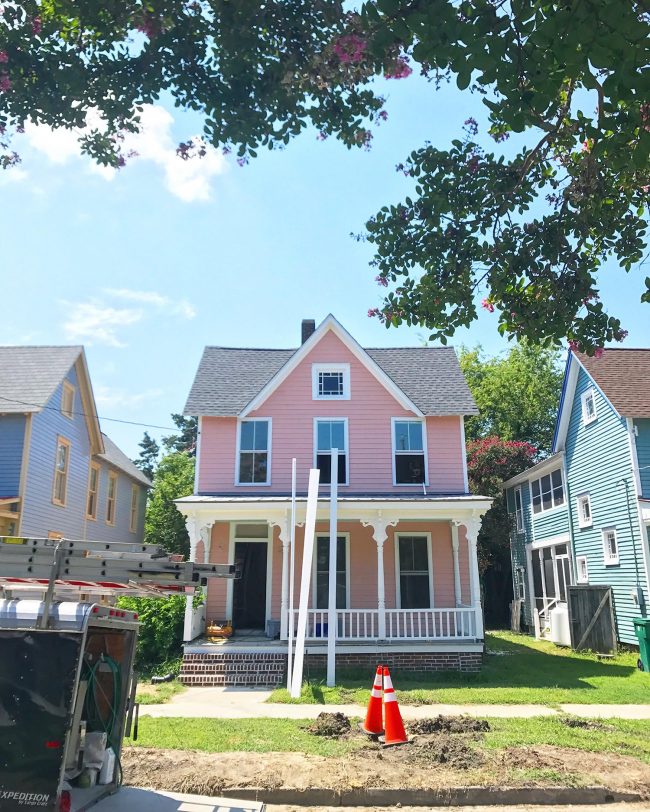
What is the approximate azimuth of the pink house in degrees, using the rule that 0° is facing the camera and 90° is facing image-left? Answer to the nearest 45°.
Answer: approximately 0°

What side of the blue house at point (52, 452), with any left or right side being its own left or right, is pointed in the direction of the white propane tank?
left

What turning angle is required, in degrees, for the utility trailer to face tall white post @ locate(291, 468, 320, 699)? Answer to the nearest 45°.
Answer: approximately 90° to its right

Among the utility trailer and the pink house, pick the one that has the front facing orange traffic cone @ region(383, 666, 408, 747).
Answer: the pink house

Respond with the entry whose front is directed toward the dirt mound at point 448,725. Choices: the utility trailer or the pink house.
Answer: the pink house

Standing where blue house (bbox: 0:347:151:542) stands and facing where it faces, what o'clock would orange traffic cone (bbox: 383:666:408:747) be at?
The orange traffic cone is roughly at 10 o'clock from the blue house.

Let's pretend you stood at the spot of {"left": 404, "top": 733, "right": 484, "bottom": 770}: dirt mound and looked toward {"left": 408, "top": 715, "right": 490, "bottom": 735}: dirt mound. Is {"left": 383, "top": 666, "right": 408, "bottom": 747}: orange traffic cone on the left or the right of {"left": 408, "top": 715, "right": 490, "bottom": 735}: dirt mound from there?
left

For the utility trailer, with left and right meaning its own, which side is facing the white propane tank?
right

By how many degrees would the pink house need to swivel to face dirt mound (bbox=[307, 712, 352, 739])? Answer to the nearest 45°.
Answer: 0° — it already faces it

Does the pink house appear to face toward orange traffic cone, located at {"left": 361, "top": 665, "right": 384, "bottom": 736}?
yes

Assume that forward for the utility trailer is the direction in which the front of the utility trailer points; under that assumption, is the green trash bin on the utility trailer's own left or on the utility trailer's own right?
on the utility trailer's own right

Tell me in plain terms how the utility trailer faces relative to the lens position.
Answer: facing away from the viewer and to the left of the viewer

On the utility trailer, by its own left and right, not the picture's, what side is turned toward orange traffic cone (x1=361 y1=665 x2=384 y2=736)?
right

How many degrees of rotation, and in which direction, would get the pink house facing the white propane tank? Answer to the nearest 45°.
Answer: approximately 90° to its left

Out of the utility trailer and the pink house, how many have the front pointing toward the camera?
1
